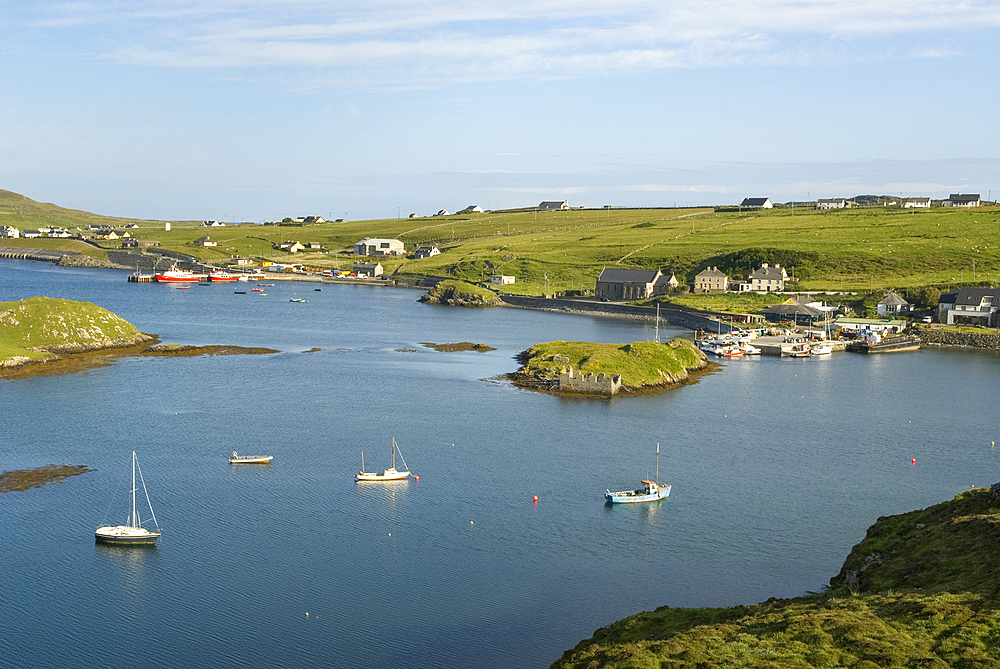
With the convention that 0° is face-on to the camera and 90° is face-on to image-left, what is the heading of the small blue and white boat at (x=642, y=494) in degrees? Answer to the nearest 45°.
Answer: approximately 270°

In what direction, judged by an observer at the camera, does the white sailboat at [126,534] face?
facing to the right of the viewer
